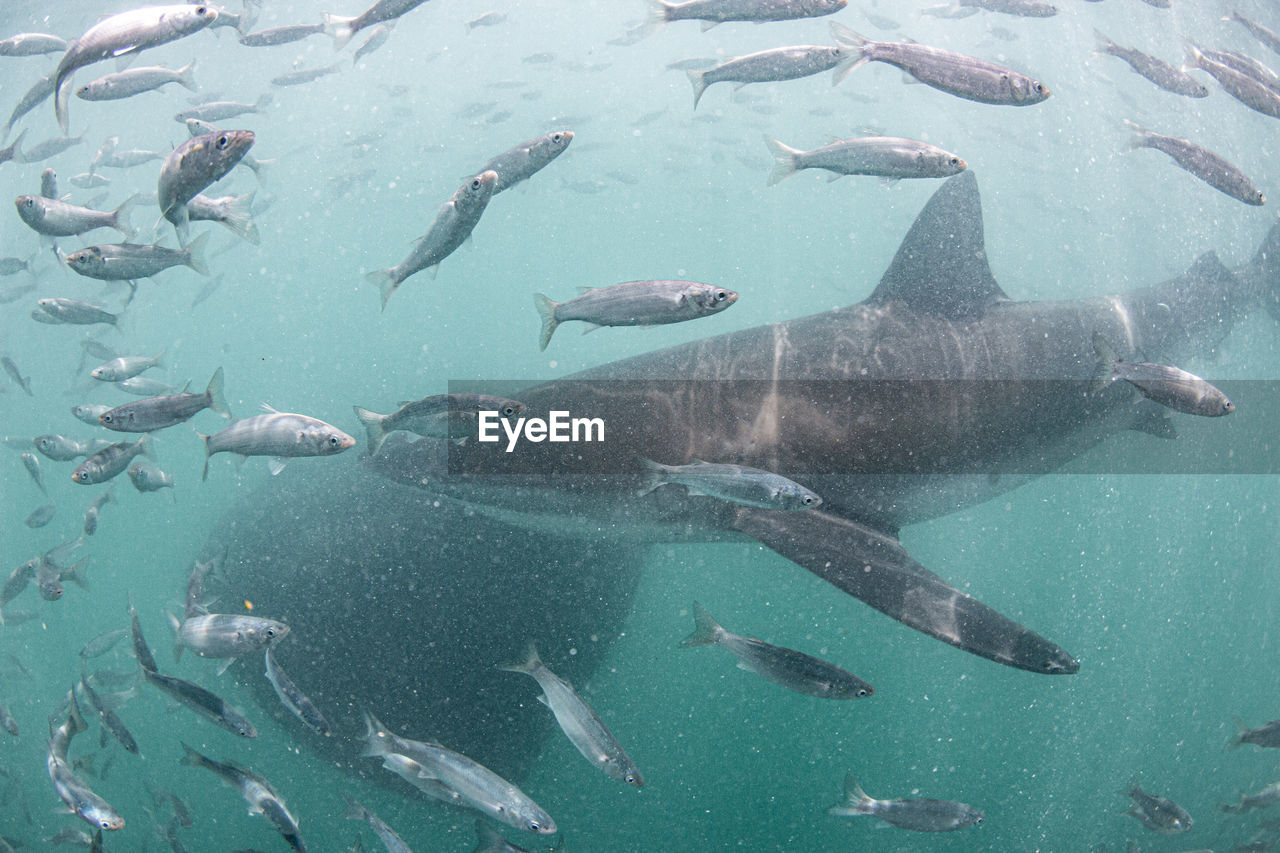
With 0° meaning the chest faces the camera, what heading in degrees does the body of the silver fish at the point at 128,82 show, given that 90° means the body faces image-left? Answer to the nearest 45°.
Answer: approximately 90°

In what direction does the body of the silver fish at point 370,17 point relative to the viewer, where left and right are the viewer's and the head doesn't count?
facing to the right of the viewer

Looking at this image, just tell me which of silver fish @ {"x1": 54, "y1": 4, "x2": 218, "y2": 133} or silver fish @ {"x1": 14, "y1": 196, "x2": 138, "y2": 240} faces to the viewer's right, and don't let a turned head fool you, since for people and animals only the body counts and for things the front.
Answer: silver fish @ {"x1": 54, "y1": 4, "x2": 218, "y2": 133}

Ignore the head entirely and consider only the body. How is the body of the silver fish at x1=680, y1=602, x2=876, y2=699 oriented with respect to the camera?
to the viewer's right

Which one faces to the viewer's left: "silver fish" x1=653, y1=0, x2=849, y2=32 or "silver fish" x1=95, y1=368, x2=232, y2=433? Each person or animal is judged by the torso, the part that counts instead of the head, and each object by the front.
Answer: "silver fish" x1=95, y1=368, x2=232, y2=433

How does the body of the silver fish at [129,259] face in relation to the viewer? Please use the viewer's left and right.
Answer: facing to the left of the viewer

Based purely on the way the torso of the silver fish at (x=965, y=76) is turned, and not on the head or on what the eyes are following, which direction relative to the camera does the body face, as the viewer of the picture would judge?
to the viewer's right

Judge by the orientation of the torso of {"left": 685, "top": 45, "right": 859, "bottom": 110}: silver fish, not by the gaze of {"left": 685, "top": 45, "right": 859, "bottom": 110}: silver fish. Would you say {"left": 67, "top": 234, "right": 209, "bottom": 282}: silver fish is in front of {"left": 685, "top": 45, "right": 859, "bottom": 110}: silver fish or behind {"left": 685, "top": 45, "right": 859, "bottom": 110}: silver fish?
behind

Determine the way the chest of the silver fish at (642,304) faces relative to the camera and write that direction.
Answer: to the viewer's right

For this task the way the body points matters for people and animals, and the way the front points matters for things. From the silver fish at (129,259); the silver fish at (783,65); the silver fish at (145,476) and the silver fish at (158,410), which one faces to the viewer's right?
the silver fish at (783,65)

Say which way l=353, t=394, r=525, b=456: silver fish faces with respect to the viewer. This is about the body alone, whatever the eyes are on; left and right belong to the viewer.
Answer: facing to the right of the viewer

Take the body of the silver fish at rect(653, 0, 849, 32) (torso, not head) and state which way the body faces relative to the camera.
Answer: to the viewer's right

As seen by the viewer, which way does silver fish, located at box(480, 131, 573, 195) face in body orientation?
to the viewer's right

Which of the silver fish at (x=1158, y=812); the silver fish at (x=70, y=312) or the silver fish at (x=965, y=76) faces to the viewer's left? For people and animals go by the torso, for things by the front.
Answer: the silver fish at (x=70, y=312)
